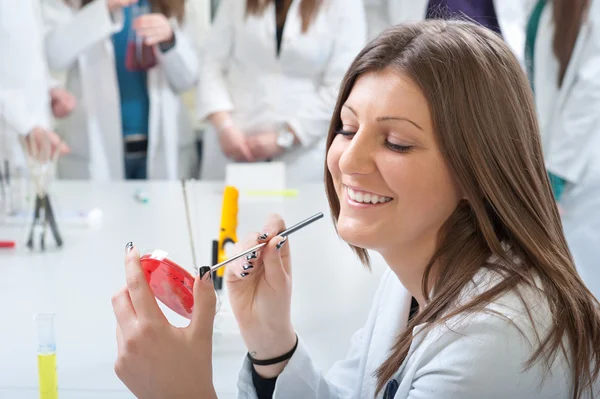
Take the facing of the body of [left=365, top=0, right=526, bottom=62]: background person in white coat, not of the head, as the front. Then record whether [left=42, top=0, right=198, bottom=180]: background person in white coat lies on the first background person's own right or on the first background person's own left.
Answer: on the first background person's own right

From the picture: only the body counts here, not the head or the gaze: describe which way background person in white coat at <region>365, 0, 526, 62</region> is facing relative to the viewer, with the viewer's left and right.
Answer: facing the viewer

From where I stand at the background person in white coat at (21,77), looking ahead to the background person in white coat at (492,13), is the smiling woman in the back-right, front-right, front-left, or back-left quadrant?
front-right

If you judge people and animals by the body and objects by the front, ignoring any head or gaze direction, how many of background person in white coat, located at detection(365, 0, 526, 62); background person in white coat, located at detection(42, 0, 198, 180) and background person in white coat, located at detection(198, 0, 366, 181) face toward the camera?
3

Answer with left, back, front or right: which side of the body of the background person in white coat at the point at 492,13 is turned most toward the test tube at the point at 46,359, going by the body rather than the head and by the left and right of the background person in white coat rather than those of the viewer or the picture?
front

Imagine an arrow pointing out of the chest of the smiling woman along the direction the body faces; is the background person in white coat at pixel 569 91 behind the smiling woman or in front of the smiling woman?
behind

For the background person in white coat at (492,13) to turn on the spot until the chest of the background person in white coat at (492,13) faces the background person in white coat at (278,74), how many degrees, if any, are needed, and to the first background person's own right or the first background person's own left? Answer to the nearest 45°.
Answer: approximately 90° to the first background person's own right

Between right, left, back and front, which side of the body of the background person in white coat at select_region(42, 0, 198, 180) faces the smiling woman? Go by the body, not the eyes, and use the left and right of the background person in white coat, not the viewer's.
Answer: front

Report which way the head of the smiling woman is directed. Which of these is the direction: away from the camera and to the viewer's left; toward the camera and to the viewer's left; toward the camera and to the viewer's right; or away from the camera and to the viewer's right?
toward the camera and to the viewer's left

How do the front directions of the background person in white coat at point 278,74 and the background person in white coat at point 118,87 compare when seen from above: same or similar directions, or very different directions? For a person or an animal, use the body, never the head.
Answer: same or similar directions
